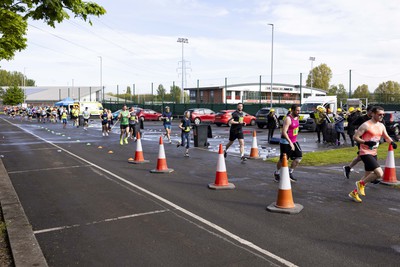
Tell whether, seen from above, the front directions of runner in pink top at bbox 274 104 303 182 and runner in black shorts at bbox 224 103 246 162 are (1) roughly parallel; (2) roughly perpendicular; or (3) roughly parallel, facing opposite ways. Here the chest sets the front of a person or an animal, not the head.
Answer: roughly parallel

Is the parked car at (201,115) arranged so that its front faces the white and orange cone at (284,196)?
no

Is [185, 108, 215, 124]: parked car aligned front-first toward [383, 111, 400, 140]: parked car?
no

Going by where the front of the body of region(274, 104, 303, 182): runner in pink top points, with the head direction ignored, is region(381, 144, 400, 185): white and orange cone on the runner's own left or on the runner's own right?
on the runner's own left

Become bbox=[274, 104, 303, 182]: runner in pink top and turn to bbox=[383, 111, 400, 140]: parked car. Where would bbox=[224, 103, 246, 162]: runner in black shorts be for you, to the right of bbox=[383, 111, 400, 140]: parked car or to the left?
left

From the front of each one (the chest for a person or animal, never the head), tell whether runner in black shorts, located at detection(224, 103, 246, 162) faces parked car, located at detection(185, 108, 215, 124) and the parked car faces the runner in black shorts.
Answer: no

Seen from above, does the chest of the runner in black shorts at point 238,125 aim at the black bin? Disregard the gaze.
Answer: no

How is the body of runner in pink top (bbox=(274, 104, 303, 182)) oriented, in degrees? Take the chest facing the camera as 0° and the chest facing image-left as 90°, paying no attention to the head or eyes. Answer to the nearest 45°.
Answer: approximately 315°

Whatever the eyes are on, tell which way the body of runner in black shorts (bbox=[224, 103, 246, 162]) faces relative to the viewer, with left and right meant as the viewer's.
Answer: facing the viewer and to the right of the viewer

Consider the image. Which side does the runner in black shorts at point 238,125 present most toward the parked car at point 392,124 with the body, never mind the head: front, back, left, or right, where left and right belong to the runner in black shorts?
left

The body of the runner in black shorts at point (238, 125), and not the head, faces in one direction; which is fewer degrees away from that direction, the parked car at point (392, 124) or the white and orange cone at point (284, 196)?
the white and orange cone

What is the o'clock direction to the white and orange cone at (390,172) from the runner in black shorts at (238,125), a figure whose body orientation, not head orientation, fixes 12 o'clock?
The white and orange cone is roughly at 12 o'clock from the runner in black shorts.
